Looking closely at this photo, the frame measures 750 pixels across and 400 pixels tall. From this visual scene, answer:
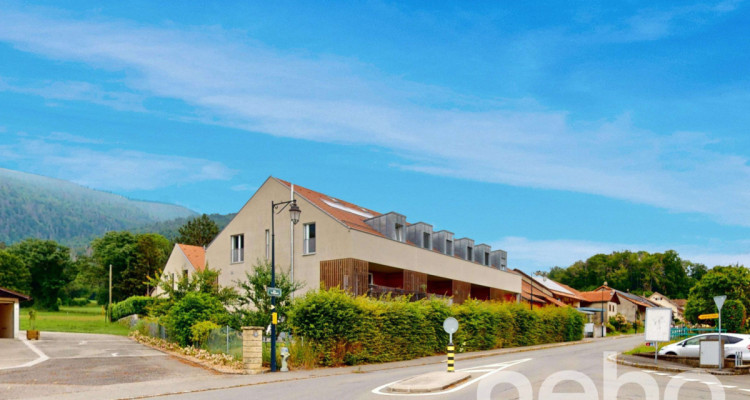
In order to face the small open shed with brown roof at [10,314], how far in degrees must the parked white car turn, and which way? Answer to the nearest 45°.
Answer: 0° — it already faces it

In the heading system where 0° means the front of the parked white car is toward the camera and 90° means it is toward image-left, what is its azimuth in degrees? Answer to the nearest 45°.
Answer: approximately 90°

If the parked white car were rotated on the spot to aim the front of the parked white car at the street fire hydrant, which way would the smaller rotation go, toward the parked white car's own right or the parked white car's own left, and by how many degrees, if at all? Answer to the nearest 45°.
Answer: approximately 45° to the parked white car's own left
